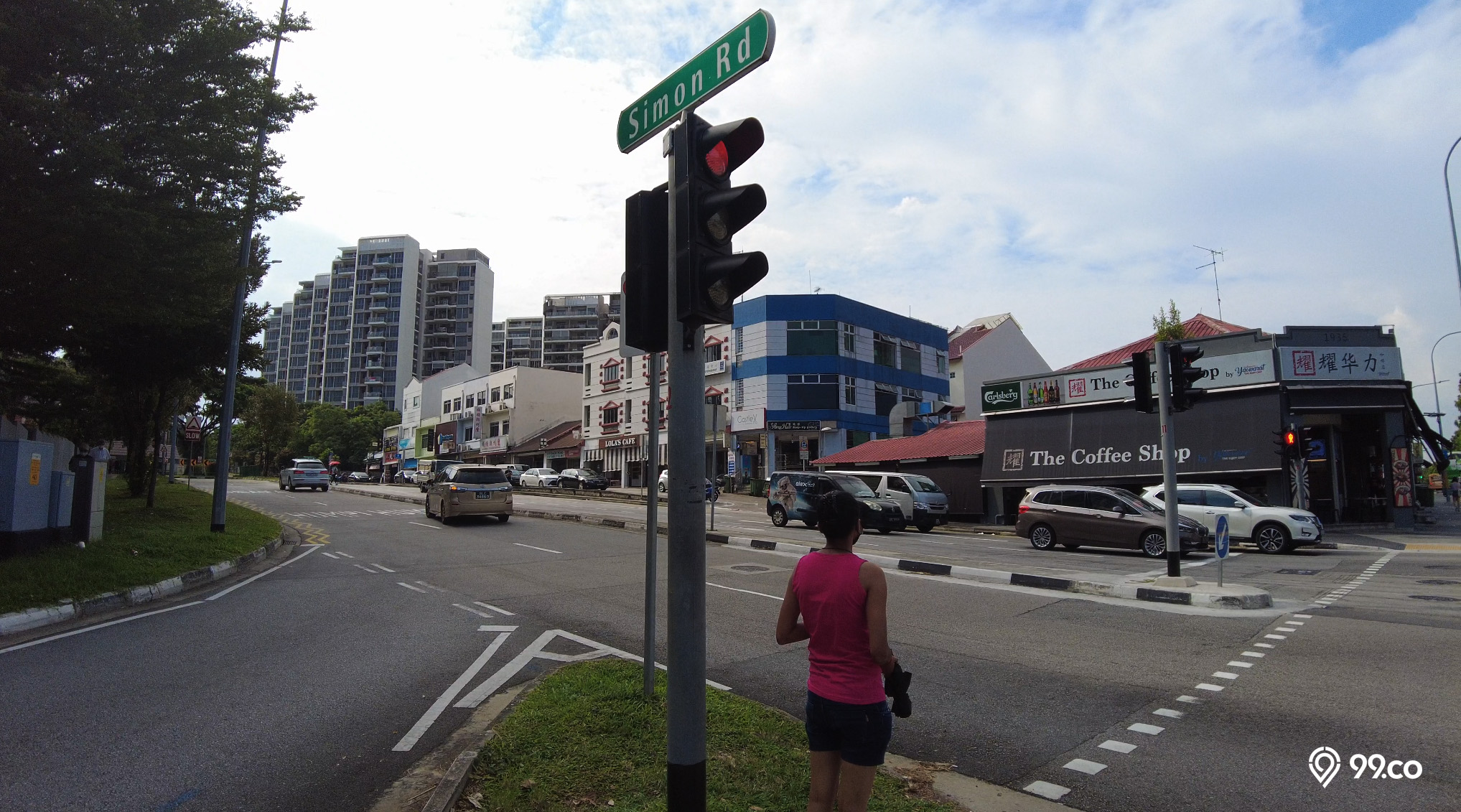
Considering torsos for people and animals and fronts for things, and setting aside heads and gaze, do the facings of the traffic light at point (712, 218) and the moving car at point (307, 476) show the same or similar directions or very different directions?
very different directions

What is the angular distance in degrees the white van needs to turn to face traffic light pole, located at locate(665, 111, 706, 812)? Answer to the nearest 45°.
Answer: approximately 45° to its right

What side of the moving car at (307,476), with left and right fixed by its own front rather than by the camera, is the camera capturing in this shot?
back

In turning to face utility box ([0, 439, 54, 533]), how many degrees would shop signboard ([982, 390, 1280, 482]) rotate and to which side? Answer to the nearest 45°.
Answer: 0° — it already faces it

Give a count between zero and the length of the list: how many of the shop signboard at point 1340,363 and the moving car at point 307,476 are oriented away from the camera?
1
